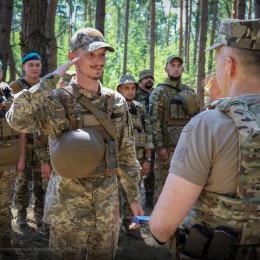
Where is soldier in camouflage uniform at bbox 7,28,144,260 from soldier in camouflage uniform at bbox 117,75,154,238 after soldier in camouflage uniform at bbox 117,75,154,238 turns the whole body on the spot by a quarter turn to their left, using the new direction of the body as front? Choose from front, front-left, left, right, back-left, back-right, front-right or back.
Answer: right

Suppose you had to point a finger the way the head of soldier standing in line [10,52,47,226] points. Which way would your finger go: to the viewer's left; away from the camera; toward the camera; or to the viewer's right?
toward the camera

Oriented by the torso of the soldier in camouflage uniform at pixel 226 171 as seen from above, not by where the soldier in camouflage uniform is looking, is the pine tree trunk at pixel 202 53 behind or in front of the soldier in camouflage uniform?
in front

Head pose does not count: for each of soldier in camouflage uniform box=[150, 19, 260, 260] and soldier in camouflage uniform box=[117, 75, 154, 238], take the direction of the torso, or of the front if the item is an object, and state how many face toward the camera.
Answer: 1

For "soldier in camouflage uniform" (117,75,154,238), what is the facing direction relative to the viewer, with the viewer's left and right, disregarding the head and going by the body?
facing the viewer

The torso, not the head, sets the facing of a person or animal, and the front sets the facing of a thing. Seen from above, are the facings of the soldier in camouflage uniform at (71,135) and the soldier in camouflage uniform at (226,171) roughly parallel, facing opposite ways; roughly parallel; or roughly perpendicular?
roughly parallel, facing opposite ways

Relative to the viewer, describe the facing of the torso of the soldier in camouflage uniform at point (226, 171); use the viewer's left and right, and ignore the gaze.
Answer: facing away from the viewer and to the left of the viewer

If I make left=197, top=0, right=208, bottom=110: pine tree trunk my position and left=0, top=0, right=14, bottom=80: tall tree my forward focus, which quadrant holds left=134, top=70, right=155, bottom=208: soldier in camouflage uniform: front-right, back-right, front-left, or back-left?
front-left

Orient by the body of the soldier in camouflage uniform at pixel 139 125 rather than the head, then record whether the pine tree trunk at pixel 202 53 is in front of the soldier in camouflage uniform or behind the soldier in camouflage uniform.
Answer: behind

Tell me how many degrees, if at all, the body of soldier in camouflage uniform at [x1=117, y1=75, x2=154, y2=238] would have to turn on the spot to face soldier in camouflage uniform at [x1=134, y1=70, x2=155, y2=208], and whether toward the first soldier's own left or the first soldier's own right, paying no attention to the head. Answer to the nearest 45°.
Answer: approximately 180°

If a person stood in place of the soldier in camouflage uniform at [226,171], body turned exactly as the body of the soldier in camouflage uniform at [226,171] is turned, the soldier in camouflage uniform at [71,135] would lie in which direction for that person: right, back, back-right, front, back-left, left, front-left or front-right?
front

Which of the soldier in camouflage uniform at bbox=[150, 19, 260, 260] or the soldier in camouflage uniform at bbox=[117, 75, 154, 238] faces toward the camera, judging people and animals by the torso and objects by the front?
the soldier in camouflage uniform at bbox=[117, 75, 154, 238]

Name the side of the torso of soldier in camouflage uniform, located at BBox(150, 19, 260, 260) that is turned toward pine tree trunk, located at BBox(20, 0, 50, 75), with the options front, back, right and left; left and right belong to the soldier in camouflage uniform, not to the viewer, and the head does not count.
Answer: front

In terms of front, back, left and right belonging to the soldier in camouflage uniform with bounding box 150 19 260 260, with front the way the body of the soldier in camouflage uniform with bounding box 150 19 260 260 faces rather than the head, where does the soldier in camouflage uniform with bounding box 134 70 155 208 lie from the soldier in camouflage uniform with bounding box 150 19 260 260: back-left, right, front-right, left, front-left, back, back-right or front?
front-right

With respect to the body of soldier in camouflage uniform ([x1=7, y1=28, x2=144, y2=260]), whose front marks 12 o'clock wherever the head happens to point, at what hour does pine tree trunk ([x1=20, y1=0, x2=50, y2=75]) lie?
The pine tree trunk is roughly at 7 o'clock from the soldier in camouflage uniform.

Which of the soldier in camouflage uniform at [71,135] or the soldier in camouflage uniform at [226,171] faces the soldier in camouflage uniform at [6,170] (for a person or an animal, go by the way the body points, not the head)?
the soldier in camouflage uniform at [226,171]
